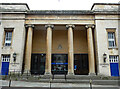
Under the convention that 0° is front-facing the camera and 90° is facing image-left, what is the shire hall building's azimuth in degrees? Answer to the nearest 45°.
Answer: approximately 0°
